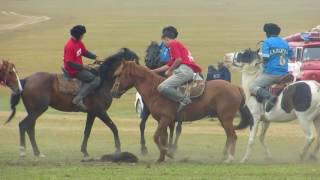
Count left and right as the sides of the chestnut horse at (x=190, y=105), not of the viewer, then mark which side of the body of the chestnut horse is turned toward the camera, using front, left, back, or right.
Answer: left

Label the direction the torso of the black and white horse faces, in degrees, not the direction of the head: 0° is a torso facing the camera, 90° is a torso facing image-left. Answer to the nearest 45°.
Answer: approximately 90°

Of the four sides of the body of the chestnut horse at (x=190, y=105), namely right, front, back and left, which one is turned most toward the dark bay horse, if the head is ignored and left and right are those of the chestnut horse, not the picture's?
front

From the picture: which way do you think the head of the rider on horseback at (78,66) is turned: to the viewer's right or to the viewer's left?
to the viewer's right

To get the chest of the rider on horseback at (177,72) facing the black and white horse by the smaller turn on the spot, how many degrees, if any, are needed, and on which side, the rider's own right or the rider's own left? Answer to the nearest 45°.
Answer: approximately 180°

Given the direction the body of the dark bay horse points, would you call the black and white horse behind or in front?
in front

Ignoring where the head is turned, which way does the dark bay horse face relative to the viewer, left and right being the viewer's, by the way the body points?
facing to the right of the viewer

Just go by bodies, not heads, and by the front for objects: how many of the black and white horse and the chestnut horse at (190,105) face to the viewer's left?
2

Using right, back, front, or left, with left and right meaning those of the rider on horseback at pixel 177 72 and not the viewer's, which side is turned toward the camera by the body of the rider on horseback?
left

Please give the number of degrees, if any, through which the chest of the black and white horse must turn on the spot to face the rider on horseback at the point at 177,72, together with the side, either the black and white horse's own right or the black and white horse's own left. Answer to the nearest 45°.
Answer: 0° — it already faces them

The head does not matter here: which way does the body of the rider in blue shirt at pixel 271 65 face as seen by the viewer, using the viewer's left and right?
facing away from the viewer and to the left of the viewer

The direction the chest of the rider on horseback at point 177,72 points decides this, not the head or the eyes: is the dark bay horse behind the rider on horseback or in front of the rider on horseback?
in front
